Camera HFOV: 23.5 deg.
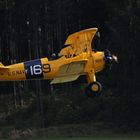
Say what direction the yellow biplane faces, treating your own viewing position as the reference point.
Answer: facing to the right of the viewer
